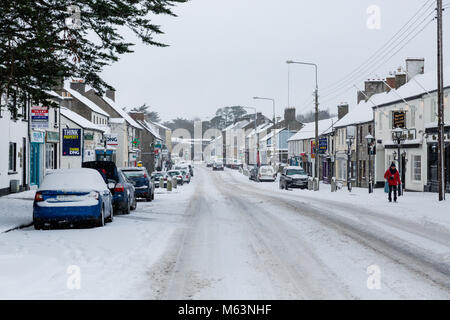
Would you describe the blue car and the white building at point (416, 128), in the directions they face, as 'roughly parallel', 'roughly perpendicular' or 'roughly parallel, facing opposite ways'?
roughly perpendicular

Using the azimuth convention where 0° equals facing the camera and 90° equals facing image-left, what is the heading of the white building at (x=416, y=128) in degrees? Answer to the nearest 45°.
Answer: approximately 45°

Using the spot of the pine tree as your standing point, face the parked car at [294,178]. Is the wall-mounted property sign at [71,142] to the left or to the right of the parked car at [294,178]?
left

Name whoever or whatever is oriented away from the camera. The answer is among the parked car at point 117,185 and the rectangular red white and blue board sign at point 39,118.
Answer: the parked car

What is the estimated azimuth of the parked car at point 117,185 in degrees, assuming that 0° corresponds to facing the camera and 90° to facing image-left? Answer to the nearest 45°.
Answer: approximately 180°

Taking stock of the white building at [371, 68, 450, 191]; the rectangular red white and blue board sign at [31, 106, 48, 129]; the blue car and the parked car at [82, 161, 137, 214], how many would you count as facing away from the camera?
2

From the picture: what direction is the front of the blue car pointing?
away from the camera

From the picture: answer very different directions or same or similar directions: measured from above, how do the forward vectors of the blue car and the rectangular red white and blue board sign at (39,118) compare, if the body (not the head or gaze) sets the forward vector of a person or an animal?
very different directions

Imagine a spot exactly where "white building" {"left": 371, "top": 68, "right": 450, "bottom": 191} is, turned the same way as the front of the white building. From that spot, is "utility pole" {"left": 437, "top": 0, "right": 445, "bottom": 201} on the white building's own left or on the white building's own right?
on the white building's own left

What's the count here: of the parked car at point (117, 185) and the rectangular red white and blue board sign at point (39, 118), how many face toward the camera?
1

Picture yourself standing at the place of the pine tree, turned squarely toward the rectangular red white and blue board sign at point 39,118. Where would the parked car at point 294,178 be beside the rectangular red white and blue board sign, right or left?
right

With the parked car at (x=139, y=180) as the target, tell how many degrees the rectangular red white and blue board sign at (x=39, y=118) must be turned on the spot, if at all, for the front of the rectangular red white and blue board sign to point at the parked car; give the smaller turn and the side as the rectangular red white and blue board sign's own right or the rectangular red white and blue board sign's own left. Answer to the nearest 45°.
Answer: approximately 45° to the rectangular red white and blue board sign's own left
